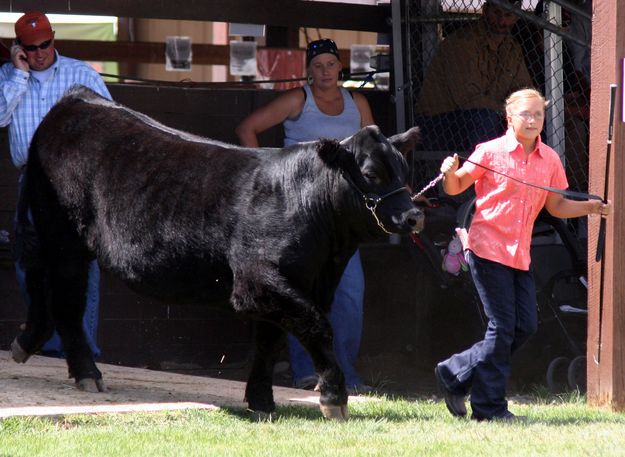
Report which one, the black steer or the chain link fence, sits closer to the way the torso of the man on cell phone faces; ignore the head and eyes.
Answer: the black steer

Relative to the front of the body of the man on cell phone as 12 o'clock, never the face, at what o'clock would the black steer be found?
The black steer is roughly at 11 o'clock from the man on cell phone.

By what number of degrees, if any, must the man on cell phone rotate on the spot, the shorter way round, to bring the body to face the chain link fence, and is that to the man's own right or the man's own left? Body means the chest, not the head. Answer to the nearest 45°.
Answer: approximately 90° to the man's own left

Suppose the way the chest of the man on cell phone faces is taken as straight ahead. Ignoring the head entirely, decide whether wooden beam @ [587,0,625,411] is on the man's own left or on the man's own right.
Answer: on the man's own left

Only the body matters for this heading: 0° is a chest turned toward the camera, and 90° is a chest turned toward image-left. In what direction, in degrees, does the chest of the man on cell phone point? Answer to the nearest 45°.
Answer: approximately 0°

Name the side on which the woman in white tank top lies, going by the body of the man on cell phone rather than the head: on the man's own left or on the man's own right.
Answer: on the man's own left
